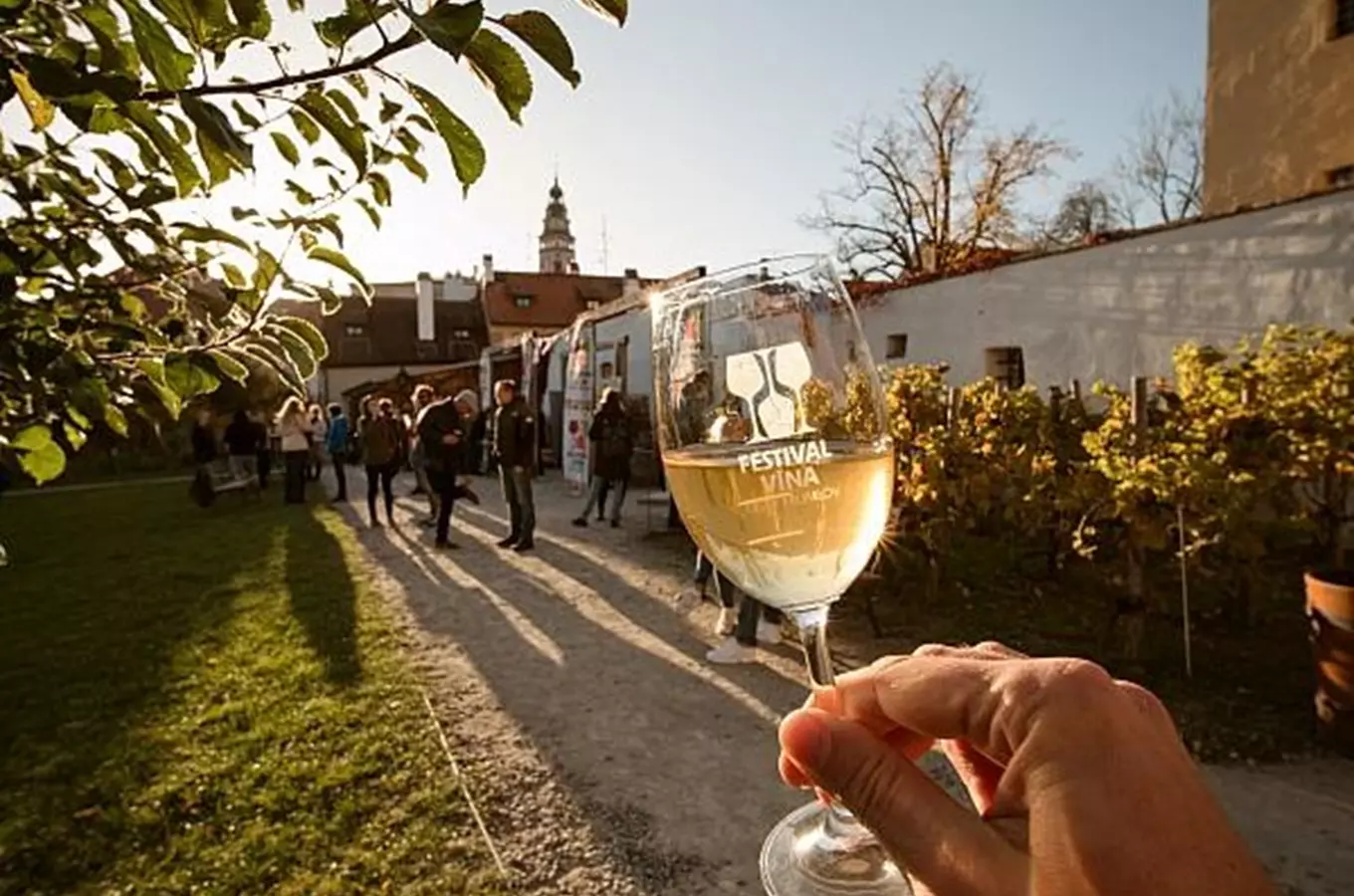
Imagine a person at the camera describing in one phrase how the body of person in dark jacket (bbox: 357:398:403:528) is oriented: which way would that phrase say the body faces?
toward the camera

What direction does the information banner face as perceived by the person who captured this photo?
facing the viewer and to the left of the viewer

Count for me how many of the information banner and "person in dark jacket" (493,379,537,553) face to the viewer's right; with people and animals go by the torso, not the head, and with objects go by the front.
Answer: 0

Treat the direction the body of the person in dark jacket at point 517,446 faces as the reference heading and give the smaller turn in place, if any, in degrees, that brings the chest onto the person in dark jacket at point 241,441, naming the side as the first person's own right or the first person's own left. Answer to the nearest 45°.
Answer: approximately 90° to the first person's own right

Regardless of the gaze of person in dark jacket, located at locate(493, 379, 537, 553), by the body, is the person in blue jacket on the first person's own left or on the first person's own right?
on the first person's own right

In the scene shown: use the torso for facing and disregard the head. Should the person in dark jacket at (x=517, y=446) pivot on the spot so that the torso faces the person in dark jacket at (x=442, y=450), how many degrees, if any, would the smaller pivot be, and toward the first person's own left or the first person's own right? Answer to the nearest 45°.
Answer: approximately 90° to the first person's own right

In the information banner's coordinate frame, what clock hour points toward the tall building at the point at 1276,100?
The tall building is roughly at 8 o'clock from the information banner.

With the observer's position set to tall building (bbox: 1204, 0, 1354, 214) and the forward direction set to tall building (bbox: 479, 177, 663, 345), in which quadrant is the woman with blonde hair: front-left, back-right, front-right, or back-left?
front-left

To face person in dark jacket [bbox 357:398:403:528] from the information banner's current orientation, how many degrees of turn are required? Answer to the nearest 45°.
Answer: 0° — it already faces them

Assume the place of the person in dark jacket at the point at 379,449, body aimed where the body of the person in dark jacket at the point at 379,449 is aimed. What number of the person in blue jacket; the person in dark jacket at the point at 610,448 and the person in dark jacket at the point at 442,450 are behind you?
1

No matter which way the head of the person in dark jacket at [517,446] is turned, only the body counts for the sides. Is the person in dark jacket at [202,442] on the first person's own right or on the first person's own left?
on the first person's own right

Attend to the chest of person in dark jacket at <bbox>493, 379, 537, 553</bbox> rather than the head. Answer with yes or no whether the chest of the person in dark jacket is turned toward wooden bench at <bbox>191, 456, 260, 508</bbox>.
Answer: no

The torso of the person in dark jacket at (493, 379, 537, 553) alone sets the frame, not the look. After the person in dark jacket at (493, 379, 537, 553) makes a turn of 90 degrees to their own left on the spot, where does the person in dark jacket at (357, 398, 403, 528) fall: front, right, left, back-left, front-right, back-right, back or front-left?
back

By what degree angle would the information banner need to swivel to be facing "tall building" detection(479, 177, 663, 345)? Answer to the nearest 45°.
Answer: approximately 135° to its right

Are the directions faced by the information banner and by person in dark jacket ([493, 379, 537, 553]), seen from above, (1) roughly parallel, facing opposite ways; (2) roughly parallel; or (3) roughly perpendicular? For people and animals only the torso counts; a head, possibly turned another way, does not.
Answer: roughly parallel
